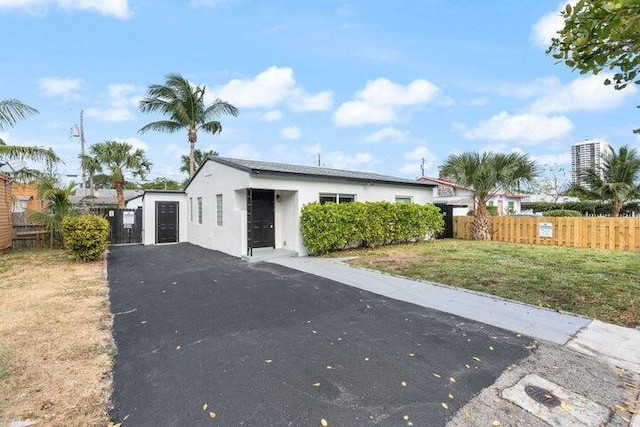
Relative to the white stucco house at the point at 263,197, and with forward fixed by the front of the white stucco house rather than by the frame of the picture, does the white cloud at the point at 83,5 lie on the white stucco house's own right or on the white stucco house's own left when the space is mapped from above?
on the white stucco house's own right

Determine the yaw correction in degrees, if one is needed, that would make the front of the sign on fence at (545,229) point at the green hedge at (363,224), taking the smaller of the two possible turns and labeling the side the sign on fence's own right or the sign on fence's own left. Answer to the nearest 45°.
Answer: approximately 45° to the sign on fence's own right

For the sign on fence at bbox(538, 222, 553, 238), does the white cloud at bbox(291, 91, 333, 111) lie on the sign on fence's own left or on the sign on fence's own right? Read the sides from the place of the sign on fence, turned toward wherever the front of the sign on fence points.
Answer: on the sign on fence's own right

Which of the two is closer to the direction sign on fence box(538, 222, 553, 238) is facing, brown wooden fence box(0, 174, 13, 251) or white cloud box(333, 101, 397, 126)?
the brown wooden fence

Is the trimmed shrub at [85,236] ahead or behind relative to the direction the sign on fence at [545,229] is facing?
ahead

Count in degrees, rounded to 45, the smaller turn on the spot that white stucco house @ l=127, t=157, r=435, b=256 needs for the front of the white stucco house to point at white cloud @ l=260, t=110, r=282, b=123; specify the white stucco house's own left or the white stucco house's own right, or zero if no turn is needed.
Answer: approximately 135° to the white stucco house's own left

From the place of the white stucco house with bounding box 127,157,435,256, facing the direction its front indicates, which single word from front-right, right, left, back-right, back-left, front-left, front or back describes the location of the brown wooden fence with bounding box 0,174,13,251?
back-right
